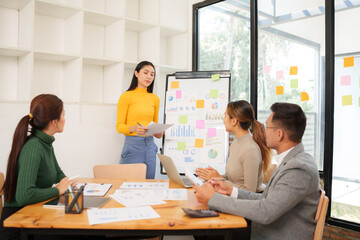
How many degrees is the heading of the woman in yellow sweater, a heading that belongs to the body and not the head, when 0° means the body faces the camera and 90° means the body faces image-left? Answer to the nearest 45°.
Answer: approximately 315°

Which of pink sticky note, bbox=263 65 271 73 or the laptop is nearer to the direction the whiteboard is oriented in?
the laptop

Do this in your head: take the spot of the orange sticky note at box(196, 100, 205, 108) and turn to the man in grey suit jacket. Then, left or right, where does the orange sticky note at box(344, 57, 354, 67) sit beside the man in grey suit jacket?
left

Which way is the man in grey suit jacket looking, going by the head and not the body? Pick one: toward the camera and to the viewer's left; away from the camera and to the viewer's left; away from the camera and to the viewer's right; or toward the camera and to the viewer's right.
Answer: away from the camera and to the viewer's left

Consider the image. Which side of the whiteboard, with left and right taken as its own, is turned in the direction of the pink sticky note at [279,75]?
left

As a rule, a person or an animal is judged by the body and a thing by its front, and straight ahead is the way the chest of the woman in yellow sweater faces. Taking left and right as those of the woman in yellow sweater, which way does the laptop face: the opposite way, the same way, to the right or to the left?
to the left

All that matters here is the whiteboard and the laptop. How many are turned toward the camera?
1

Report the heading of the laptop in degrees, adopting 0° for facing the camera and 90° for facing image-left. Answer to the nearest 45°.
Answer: approximately 225°

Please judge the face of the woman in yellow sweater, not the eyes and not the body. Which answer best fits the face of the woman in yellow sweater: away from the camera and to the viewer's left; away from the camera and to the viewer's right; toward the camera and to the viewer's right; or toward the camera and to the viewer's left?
toward the camera and to the viewer's right

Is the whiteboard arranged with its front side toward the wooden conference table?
yes

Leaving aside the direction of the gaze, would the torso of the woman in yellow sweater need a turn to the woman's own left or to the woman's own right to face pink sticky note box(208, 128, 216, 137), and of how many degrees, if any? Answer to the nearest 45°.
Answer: approximately 45° to the woman's own left

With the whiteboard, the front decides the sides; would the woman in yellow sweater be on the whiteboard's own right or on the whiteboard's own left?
on the whiteboard's own right

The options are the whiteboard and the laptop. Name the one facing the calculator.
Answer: the whiteboard

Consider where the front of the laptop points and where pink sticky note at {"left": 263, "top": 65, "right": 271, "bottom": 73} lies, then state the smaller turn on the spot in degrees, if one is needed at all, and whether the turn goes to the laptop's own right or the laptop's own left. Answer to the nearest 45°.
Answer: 0° — it already faces it

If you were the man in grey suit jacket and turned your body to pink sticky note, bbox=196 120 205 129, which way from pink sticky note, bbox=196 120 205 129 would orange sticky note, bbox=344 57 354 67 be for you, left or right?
right
